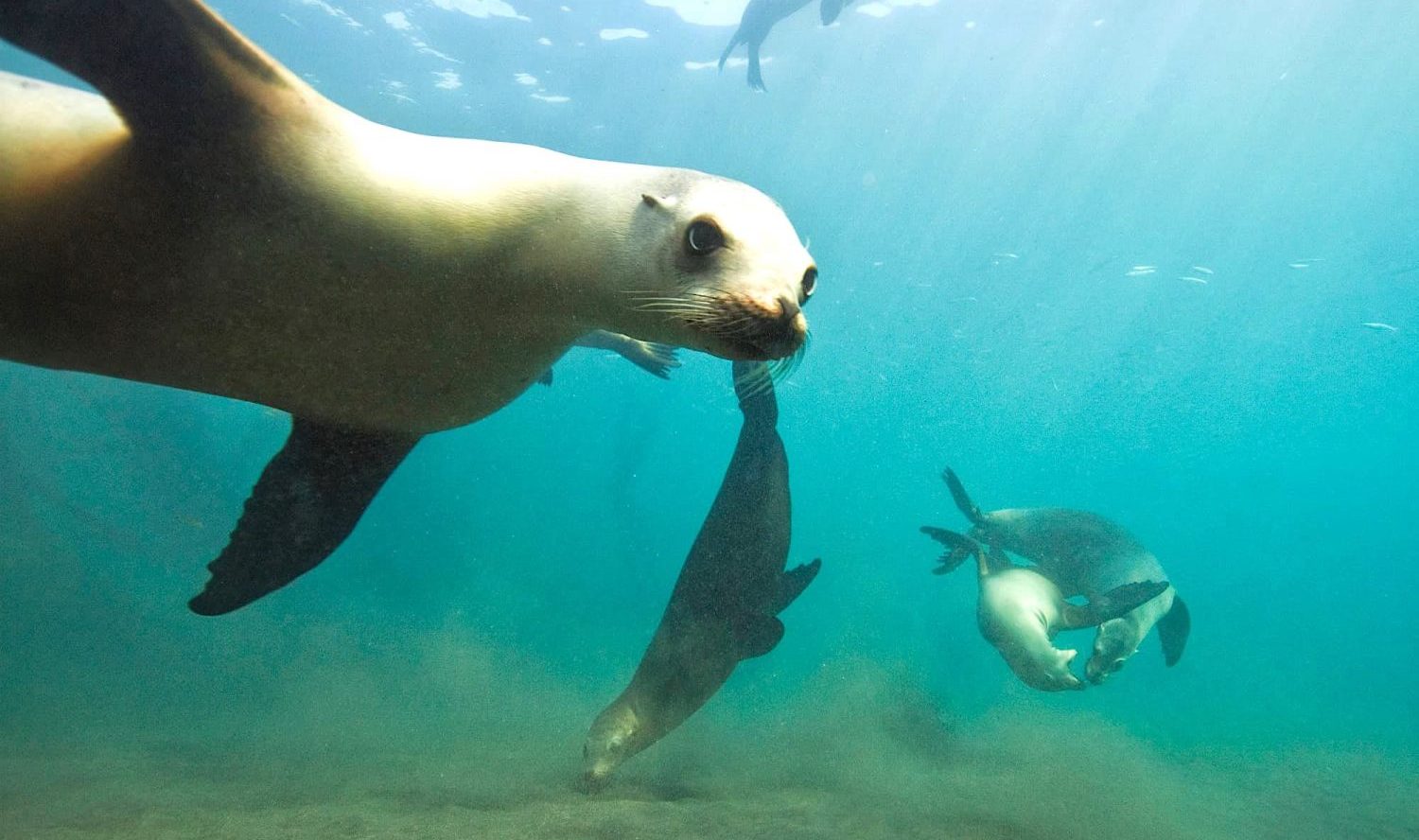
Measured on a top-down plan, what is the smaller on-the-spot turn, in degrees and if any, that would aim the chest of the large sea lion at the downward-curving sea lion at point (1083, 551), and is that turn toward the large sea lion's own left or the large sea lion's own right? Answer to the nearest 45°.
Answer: approximately 45° to the large sea lion's own left

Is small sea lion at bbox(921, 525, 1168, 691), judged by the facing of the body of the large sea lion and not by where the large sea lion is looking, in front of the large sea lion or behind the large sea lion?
in front

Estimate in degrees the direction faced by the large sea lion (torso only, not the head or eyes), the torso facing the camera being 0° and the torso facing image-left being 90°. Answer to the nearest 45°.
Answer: approximately 270°

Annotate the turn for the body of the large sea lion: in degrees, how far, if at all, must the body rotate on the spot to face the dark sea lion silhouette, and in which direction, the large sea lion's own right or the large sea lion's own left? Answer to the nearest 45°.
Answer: approximately 45° to the large sea lion's own left
